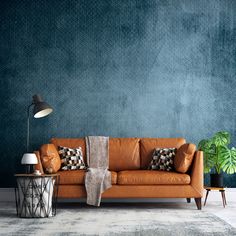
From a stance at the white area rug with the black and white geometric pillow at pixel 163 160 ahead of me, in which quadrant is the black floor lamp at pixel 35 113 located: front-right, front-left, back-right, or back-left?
front-left

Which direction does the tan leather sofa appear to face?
toward the camera

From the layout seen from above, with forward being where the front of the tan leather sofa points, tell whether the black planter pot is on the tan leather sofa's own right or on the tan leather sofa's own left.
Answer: on the tan leather sofa's own left

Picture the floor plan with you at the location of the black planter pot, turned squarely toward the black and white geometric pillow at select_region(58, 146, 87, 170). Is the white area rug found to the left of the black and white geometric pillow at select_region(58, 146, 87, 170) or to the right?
left
